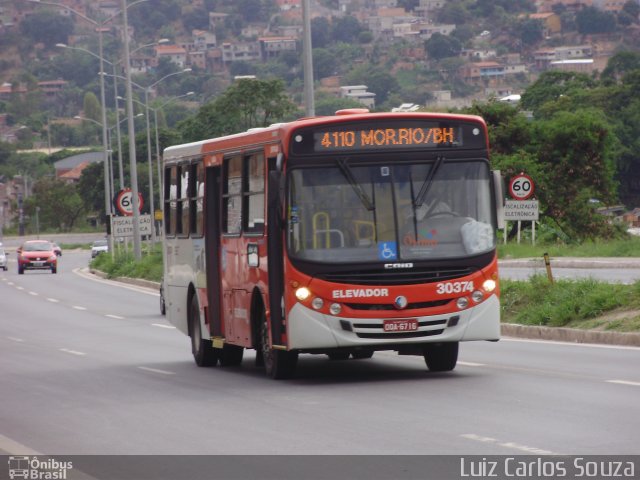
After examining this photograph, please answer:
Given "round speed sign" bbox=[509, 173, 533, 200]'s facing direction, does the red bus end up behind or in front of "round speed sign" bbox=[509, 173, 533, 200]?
in front

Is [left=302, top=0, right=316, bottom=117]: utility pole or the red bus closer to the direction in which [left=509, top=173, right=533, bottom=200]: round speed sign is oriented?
the red bus

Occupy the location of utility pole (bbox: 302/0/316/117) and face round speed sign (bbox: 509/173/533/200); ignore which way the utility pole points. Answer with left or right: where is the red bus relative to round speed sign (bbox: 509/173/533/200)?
right

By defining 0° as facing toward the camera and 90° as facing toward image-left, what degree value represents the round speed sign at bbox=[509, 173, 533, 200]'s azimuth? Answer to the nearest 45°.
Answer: approximately 0°

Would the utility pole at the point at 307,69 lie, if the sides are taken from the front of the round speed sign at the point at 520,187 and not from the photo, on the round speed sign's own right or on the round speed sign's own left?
on the round speed sign's own right
